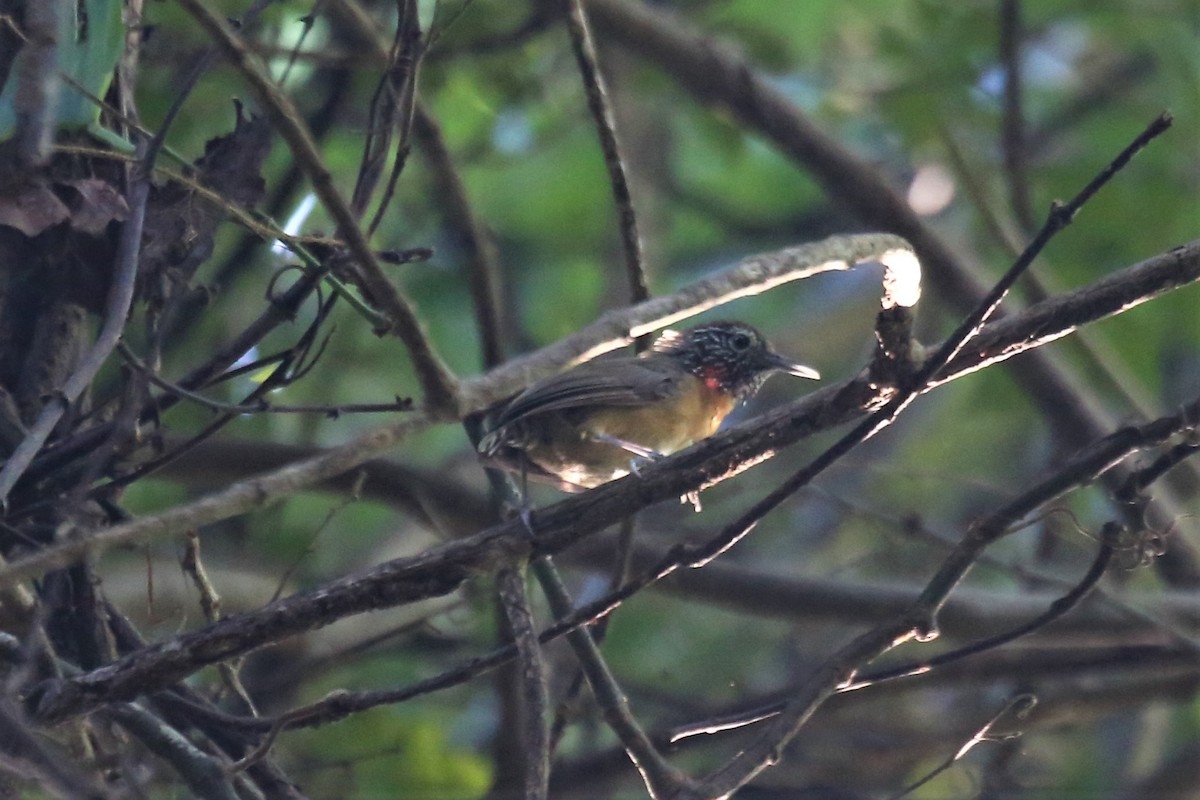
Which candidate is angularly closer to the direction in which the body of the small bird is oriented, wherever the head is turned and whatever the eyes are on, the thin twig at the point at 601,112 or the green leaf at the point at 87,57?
the thin twig

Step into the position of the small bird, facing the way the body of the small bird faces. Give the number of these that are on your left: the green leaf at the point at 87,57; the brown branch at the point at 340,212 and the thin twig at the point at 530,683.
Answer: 0

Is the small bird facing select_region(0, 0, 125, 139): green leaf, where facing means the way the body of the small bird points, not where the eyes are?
no

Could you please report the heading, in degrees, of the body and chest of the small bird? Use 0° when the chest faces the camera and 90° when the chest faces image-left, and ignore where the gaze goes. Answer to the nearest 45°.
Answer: approximately 270°

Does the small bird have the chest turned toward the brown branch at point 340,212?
no

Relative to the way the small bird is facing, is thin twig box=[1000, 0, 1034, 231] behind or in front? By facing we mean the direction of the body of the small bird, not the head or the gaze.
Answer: in front
